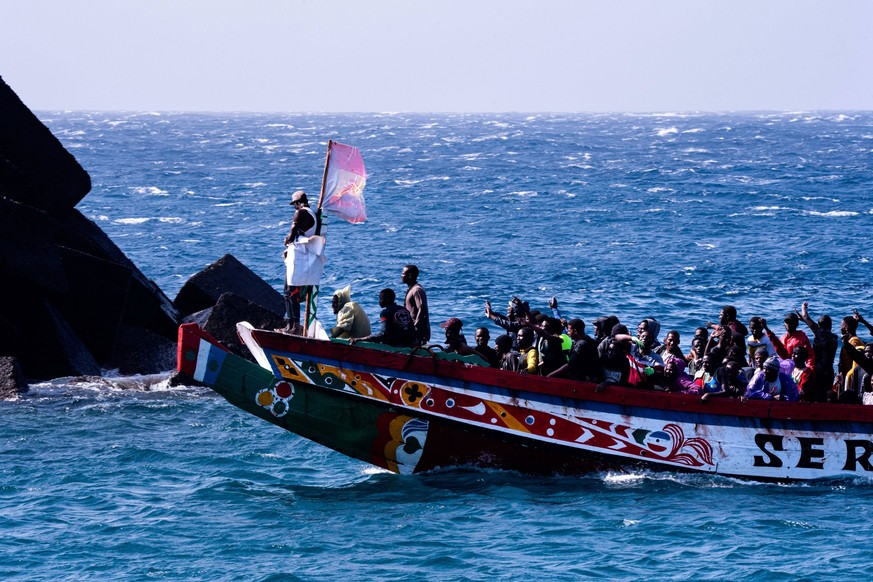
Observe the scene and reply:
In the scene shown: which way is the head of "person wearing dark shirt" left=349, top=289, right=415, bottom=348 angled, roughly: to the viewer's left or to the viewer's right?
to the viewer's left

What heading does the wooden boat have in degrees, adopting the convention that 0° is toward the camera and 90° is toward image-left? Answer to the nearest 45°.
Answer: approximately 90°

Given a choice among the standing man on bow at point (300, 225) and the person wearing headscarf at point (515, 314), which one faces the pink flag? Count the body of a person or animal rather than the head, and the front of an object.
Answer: the person wearing headscarf

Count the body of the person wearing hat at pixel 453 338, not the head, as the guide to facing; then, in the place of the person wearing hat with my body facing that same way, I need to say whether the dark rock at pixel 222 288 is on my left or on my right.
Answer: on my right

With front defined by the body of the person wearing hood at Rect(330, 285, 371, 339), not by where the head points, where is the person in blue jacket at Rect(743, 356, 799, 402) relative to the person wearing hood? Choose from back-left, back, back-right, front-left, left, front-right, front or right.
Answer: back

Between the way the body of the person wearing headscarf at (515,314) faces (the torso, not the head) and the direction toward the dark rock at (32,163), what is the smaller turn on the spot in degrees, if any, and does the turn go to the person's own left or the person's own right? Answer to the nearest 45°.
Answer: approximately 90° to the person's own right

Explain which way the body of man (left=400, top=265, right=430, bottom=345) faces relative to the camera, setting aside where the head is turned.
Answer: to the viewer's left

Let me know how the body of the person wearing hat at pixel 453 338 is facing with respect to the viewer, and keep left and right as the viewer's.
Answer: facing to the left of the viewer

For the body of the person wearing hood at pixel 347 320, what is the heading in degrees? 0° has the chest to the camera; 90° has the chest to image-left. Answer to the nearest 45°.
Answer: approximately 90°

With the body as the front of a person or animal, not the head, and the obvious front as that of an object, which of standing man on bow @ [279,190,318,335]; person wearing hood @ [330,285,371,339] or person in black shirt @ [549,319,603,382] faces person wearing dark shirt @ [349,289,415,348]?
the person in black shirt
